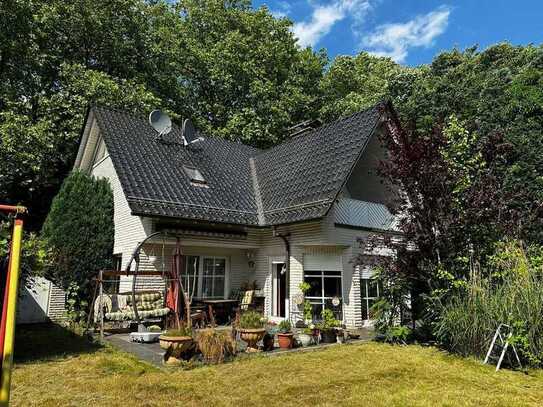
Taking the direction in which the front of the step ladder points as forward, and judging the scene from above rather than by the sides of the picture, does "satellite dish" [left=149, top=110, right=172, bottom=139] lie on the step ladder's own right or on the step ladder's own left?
on the step ladder's own right

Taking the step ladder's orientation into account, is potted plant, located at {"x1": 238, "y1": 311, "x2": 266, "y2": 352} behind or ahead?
ahead

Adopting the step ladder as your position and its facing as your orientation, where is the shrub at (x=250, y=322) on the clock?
The shrub is roughly at 1 o'clock from the step ladder.

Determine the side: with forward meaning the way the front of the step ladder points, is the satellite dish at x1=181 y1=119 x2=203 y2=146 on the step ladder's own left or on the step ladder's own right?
on the step ladder's own right

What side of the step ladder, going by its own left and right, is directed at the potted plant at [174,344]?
front

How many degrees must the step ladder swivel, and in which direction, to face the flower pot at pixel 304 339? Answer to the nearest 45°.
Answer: approximately 45° to its right

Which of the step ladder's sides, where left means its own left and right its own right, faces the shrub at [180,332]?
front

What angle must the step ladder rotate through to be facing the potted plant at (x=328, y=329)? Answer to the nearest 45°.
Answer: approximately 45° to its right

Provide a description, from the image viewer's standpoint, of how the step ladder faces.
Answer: facing the viewer and to the left of the viewer

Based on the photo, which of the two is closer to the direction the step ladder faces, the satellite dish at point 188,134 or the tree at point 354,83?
the satellite dish
